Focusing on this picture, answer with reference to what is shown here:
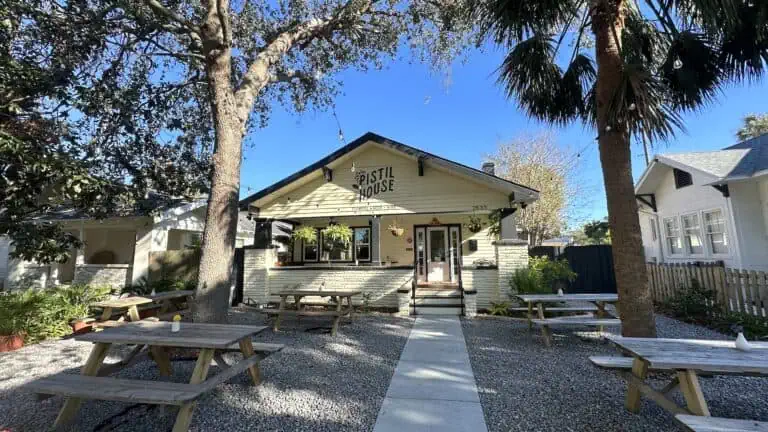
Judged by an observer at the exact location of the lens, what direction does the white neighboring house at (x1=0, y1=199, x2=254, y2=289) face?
facing the viewer

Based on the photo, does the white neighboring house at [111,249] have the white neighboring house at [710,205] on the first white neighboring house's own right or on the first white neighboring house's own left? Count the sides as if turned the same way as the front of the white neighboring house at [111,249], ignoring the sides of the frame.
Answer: on the first white neighboring house's own left

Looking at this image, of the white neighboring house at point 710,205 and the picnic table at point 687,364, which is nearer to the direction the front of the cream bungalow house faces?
the picnic table

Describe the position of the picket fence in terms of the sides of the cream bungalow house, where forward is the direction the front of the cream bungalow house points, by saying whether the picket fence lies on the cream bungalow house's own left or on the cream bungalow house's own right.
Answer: on the cream bungalow house's own left

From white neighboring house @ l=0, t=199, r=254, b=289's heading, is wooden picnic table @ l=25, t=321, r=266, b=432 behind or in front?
in front

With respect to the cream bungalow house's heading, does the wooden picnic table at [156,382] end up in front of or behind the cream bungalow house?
in front

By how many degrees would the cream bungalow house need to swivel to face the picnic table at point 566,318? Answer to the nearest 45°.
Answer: approximately 45° to its left

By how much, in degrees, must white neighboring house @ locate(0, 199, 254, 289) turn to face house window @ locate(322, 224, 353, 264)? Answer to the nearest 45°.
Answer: approximately 45° to its left

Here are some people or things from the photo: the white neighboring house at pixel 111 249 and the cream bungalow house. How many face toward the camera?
2

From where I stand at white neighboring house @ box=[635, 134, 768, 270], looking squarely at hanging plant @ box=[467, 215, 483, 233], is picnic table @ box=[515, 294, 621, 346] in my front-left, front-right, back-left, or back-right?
front-left

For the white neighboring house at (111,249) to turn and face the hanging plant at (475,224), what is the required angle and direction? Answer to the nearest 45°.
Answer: approximately 45° to its left

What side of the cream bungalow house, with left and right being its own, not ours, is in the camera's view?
front

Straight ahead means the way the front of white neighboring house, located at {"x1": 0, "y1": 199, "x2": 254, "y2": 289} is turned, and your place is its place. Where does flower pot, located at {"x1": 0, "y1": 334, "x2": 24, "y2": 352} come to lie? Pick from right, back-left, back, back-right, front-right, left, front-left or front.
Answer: front
